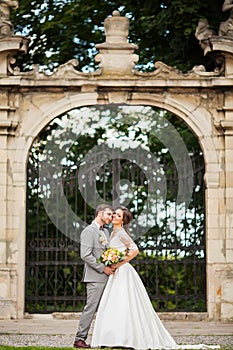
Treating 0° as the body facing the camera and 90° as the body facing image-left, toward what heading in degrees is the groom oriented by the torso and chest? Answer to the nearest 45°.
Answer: approximately 270°

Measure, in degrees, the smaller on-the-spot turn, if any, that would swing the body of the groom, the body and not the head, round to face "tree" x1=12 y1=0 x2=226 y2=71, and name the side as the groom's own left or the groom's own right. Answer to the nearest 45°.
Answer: approximately 90° to the groom's own left

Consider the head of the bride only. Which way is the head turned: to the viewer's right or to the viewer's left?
to the viewer's left

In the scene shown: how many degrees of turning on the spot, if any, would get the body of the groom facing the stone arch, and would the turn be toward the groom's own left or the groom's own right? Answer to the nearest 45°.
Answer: approximately 90° to the groom's own left
